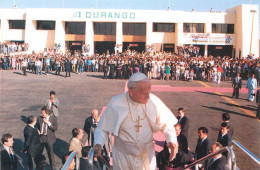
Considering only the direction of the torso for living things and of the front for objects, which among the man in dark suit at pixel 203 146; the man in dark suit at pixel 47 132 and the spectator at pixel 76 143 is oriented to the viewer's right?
the spectator

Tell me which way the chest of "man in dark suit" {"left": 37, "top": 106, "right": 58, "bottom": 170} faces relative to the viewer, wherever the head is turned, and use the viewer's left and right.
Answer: facing the viewer and to the left of the viewer

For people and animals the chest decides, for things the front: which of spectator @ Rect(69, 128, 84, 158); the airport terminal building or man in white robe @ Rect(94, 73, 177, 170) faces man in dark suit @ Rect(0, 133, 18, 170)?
the airport terminal building

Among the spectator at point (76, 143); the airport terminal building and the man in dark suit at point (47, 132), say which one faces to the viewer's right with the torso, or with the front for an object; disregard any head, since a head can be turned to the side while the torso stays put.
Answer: the spectator

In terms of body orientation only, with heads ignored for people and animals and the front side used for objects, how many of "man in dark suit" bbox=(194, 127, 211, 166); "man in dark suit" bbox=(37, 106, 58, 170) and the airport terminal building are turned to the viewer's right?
0

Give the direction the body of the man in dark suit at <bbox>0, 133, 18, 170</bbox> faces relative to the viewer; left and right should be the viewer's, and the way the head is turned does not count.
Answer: facing the viewer and to the right of the viewer

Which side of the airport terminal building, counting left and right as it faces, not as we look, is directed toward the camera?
front

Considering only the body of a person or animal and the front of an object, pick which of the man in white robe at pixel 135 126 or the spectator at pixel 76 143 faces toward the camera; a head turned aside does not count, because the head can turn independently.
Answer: the man in white robe

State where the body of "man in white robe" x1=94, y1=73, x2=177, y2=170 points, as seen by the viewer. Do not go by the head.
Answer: toward the camera

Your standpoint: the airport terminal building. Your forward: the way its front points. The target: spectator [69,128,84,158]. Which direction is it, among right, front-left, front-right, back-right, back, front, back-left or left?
front

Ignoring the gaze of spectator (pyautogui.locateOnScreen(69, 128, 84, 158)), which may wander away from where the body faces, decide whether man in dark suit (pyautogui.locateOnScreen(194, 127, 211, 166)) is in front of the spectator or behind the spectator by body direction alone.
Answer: in front

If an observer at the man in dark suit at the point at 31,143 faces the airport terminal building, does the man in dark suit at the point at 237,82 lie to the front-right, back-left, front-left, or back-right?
front-right

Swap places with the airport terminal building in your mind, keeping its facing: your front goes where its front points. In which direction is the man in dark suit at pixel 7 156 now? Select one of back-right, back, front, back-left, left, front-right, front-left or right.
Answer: front
